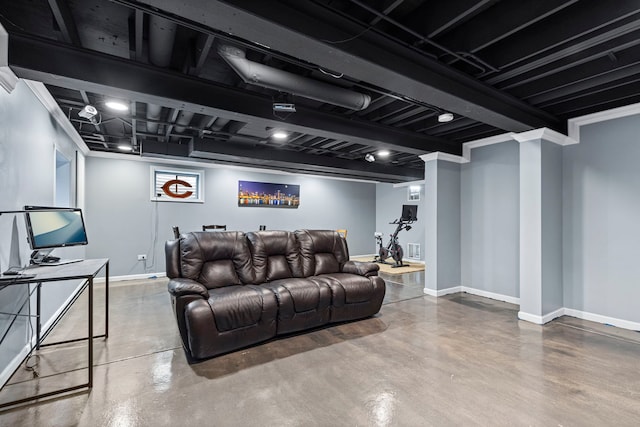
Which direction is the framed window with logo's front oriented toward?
toward the camera

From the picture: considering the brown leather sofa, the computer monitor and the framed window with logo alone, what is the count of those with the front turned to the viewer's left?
0

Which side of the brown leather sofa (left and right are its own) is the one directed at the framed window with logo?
back

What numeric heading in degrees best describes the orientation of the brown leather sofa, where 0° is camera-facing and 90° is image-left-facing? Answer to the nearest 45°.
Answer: approximately 315°

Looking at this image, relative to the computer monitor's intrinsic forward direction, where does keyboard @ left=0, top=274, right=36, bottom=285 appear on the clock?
The keyboard is roughly at 2 o'clock from the computer monitor.

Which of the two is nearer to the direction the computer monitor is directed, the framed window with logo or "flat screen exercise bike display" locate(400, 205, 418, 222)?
the flat screen exercise bike display

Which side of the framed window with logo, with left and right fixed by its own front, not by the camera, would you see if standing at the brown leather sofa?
front

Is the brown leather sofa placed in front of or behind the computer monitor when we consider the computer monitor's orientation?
in front

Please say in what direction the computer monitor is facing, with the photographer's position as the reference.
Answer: facing the viewer and to the right of the viewer

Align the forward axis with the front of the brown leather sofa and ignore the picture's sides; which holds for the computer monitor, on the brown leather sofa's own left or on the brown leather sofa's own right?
on the brown leather sofa's own right

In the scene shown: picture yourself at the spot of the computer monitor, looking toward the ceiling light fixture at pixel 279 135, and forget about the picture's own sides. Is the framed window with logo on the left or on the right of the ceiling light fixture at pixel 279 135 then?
left
